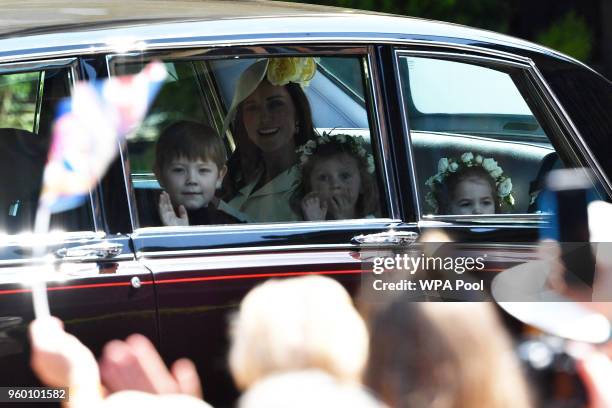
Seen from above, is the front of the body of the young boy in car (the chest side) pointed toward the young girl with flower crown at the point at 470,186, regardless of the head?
no

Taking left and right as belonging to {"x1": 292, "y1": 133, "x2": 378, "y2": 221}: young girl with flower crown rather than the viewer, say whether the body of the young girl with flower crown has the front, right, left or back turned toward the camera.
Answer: front

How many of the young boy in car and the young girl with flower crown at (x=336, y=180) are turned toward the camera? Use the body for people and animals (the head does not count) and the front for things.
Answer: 2

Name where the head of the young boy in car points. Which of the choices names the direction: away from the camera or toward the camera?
toward the camera

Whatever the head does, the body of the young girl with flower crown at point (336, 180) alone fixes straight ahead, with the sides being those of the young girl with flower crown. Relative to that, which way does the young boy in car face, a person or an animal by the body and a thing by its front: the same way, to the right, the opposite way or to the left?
the same way

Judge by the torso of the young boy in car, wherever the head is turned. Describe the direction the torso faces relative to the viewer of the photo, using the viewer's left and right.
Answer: facing the viewer

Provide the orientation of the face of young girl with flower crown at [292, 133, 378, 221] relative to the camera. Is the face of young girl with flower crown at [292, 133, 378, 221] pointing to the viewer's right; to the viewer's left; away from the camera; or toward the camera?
toward the camera
